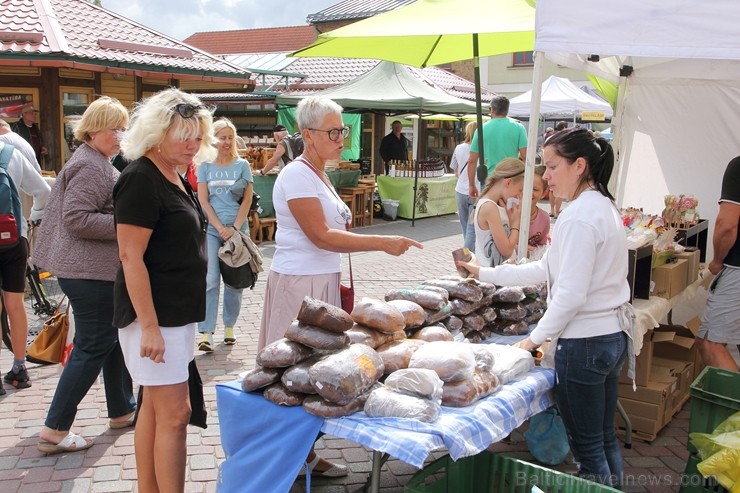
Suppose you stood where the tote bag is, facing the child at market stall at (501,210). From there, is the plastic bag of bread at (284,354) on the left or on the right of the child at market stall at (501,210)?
right

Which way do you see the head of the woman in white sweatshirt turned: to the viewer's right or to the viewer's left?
to the viewer's left

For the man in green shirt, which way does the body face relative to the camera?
away from the camera

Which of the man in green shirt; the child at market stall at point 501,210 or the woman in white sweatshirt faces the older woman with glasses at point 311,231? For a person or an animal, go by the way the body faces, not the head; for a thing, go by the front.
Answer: the woman in white sweatshirt

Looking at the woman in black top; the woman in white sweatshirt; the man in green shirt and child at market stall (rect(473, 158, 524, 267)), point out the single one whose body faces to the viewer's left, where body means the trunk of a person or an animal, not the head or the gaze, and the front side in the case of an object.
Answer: the woman in white sweatshirt

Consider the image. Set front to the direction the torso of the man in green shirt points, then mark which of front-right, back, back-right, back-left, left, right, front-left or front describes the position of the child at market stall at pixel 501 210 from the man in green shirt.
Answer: back

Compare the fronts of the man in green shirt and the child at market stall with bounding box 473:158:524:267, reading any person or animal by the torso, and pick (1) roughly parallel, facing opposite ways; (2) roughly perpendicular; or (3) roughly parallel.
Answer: roughly perpendicular

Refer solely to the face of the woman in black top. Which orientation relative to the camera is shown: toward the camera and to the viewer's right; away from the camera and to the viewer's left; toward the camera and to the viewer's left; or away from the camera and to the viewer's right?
toward the camera and to the viewer's right

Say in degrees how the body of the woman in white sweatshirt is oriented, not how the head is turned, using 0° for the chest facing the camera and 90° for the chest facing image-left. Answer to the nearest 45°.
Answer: approximately 90°

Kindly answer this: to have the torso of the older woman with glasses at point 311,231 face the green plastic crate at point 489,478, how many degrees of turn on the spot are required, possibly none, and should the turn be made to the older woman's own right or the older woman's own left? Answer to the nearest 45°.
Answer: approximately 45° to the older woman's own right

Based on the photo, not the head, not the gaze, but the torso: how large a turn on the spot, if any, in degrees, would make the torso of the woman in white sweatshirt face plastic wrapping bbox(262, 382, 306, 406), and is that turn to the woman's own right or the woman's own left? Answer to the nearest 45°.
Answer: approximately 45° to the woman's own left

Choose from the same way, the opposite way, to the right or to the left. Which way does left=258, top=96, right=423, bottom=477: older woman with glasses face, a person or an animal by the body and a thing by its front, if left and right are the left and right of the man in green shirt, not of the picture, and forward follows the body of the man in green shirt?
to the right
